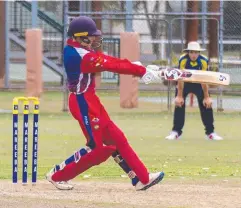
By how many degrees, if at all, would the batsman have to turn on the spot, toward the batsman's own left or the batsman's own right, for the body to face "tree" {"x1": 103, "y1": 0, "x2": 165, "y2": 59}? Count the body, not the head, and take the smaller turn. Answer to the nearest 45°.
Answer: approximately 90° to the batsman's own left

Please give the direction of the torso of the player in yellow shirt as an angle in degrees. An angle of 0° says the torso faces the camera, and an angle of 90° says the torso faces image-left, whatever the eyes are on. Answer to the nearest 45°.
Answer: approximately 0°

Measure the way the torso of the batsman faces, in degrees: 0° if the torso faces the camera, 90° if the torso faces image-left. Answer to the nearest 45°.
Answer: approximately 270°
